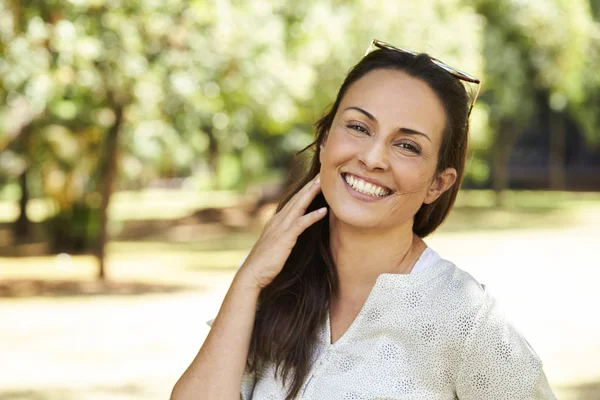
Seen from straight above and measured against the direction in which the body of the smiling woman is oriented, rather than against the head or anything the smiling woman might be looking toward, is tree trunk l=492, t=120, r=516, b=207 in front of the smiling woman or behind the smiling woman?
behind

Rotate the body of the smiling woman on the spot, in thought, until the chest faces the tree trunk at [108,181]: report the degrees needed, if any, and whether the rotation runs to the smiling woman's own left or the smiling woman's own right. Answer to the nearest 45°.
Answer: approximately 135° to the smiling woman's own right

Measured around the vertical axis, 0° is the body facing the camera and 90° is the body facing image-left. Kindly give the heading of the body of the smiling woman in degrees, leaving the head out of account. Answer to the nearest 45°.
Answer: approximately 45°

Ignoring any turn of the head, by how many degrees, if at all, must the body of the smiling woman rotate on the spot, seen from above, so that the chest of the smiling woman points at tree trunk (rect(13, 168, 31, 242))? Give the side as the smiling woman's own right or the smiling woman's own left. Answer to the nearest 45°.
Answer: approximately 90° to the smiling woman's own right
